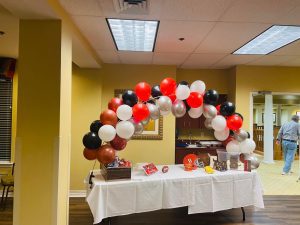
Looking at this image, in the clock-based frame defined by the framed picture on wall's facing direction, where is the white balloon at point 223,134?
The white balloon is roughly at 11 o'clock from the framed picture on wall.

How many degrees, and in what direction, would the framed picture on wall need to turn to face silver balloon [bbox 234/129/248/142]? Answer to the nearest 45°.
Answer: approximately 45° to its left

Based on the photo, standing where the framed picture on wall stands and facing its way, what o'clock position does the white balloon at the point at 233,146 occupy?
The white balloon is roughly at 11 o'clock from the framed picture on wall.

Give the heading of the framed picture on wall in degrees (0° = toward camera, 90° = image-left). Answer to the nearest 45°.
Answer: approximately 0°

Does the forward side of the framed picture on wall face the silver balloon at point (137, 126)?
yes

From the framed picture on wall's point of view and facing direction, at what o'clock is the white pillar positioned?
The white pillar is roughly at 8 o'clock from the framed picture on wall.

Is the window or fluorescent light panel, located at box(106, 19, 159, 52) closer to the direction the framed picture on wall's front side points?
the fluorescent light panel

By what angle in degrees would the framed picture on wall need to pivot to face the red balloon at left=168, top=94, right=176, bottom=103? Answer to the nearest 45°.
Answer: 0° — it already faces it

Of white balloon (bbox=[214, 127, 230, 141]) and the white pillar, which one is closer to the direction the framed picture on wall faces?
the white balloon
